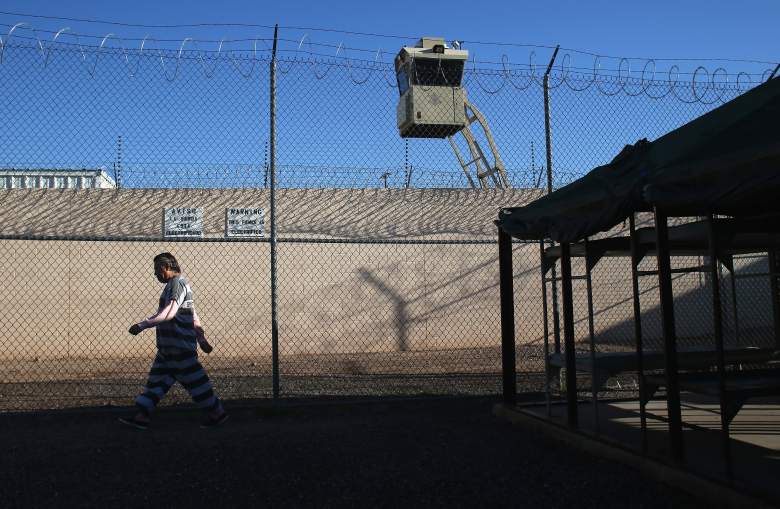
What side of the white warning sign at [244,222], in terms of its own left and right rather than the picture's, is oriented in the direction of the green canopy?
left

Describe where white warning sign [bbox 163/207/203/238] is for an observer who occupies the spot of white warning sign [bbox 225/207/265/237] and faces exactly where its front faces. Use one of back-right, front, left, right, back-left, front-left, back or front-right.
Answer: right

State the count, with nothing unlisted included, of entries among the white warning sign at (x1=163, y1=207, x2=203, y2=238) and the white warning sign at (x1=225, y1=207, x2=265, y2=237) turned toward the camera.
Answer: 2

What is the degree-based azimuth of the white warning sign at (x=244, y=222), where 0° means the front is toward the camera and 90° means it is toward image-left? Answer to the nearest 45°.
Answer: approximately 0°

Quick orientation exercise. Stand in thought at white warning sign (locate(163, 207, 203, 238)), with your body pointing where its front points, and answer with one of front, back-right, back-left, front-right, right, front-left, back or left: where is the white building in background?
back

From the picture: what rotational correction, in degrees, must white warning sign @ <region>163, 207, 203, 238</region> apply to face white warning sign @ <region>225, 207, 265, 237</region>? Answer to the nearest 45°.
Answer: approximately 90° to its left

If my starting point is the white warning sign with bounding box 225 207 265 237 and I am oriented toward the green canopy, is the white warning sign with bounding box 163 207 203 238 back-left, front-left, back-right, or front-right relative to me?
back-right

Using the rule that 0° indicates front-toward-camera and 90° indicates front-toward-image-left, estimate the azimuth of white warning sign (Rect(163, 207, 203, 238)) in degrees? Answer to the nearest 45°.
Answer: approximately 0°

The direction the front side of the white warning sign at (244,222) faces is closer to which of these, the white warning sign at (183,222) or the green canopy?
the green canopy

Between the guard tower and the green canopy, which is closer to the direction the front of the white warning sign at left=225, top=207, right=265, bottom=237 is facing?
the green canopy

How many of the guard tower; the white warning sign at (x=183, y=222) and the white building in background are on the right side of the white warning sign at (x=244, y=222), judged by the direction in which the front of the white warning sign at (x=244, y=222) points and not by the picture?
2
